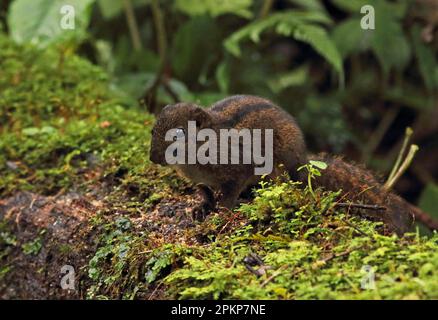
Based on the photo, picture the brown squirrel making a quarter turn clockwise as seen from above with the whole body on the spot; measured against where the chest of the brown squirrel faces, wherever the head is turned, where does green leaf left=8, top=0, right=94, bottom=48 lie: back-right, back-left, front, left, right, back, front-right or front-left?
front-left

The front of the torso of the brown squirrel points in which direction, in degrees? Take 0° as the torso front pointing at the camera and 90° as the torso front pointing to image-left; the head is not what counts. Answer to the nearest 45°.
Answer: approximately 90°

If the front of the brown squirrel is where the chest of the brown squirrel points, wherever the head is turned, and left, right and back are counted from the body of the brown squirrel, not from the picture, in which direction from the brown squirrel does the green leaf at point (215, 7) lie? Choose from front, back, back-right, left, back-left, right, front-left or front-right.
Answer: right

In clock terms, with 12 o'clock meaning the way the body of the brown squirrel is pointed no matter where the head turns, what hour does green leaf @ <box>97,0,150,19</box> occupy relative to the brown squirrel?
The green leaf is roughly at 2 o'clock from the brown squirrel.

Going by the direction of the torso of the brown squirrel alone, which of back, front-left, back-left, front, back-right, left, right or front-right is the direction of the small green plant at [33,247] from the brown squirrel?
front

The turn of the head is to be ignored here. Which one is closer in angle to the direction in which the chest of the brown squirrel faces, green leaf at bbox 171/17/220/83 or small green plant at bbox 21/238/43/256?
the small green plant

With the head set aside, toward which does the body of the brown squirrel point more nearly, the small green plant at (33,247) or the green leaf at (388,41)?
the small green plant

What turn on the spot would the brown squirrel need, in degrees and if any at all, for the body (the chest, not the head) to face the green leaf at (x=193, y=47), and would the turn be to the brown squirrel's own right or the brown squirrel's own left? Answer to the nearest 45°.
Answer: approximately 90° to the brown squirrel's own right

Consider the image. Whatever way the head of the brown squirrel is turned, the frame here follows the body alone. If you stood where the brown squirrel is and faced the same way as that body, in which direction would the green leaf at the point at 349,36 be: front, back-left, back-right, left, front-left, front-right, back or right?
right

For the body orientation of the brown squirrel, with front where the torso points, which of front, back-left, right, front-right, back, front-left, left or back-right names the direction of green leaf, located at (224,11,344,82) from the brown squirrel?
right
